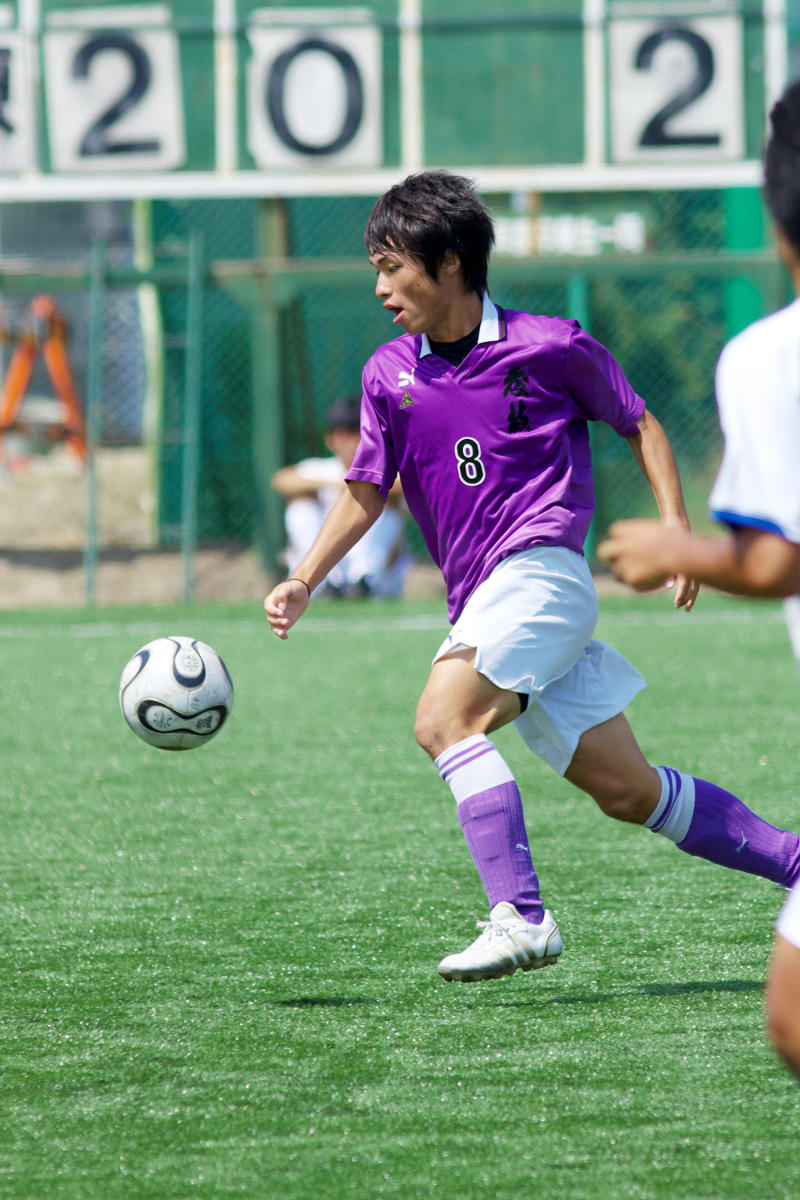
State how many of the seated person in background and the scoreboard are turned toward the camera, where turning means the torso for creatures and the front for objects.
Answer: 2

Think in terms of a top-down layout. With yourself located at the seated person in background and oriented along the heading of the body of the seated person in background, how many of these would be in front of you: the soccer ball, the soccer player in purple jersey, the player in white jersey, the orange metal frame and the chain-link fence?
3

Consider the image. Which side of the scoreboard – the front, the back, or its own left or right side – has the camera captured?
front

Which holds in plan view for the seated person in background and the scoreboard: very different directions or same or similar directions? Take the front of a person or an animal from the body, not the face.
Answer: same or similar directions

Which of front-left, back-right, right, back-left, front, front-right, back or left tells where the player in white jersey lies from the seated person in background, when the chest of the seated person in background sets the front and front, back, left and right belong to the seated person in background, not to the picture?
front

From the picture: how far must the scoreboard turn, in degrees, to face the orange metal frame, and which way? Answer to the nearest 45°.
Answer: approximately 135° to its right

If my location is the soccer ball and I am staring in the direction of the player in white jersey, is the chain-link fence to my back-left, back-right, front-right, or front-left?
back-left

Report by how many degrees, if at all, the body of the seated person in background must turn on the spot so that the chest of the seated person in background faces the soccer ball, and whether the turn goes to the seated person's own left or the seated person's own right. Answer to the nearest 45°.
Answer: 0° — they already face it

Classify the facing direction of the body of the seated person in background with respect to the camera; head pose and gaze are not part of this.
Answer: toward the camera

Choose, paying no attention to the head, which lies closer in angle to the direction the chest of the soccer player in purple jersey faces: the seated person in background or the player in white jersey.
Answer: the player in white jersey

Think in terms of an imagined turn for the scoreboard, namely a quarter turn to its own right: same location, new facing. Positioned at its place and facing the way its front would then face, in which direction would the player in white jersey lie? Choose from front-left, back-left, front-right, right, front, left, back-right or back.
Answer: left

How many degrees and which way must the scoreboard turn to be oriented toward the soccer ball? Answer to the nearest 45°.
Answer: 0° — it already faces it

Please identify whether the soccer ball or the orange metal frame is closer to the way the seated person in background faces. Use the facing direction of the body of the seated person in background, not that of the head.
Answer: the soccer ball

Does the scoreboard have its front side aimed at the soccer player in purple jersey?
yes

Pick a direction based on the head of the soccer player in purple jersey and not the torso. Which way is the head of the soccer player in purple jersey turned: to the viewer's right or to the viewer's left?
to the viewer's left
